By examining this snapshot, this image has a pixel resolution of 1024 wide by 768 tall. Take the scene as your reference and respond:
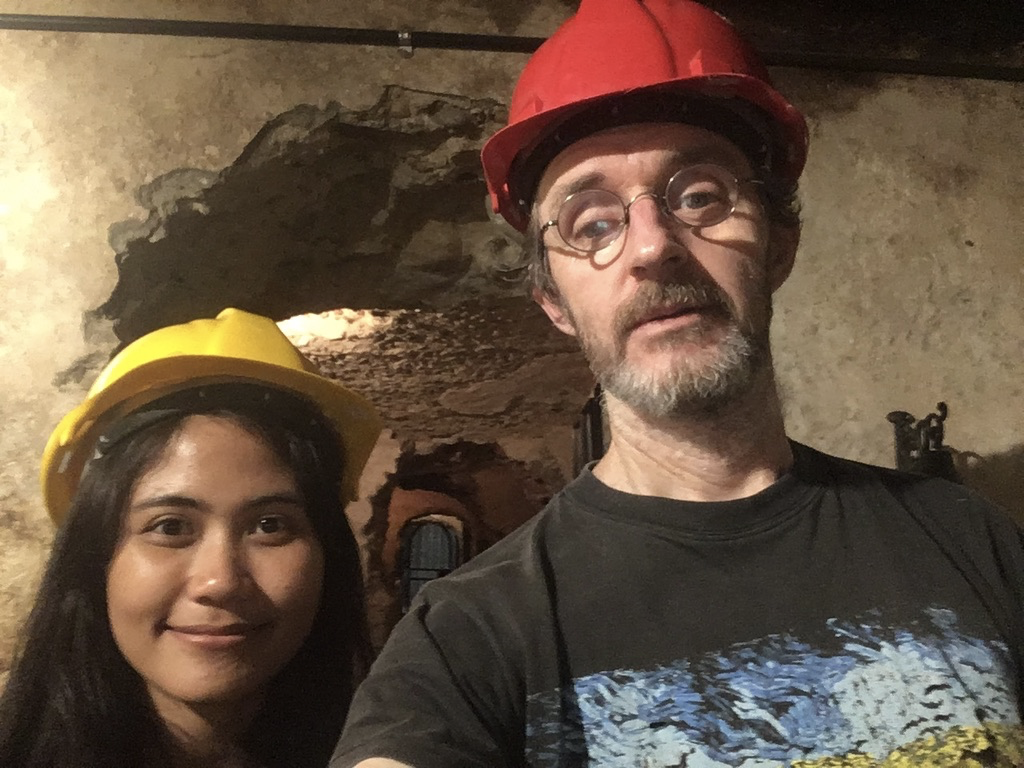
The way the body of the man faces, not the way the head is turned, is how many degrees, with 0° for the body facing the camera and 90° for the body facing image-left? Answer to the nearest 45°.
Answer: approximately 0°

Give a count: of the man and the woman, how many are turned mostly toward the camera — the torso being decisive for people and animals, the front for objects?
2
